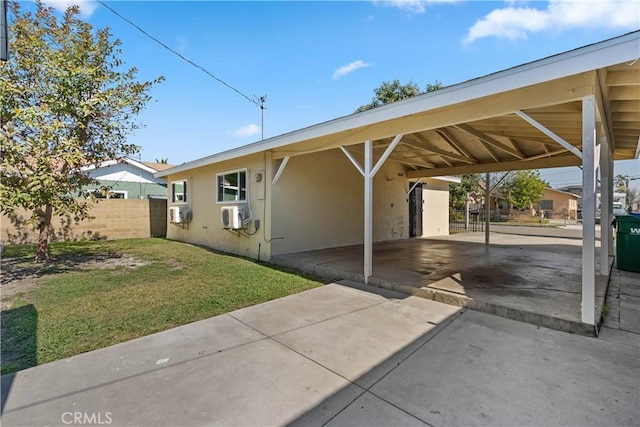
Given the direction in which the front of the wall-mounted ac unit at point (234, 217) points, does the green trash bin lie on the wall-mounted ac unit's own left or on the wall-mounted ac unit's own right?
on the wall-mounted ac unit's own left

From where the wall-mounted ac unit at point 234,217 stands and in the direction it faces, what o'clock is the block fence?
The block fence is roughly at 3 o'clock from the wall-mounted ac unit.

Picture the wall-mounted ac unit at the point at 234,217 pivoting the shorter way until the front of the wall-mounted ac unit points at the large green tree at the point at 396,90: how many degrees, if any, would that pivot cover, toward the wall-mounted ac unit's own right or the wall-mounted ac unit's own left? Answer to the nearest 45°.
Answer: approximately 180°

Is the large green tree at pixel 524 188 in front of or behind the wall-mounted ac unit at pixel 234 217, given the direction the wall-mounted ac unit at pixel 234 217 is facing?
behind

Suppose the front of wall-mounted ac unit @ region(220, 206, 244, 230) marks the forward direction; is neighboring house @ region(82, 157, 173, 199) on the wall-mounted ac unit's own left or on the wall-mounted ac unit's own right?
on the wall-mounted ac unit's own right

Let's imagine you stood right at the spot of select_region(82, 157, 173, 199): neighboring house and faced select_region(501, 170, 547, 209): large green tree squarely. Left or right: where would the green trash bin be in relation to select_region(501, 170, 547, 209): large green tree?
right

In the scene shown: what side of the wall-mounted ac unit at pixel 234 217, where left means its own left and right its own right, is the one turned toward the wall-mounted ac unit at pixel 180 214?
right

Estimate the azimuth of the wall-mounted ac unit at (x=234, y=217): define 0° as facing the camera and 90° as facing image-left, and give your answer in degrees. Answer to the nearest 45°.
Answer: approximately 45°
